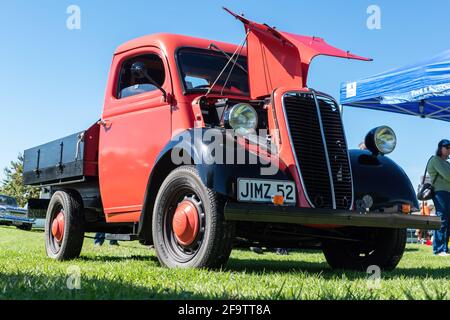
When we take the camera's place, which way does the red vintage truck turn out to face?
facing the viewer and to the right of the viewer

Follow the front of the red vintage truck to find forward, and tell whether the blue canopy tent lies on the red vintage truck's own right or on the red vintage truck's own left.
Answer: on the red vintage truck's own left

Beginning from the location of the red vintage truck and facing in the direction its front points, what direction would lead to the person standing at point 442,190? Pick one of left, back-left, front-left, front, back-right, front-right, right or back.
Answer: left
